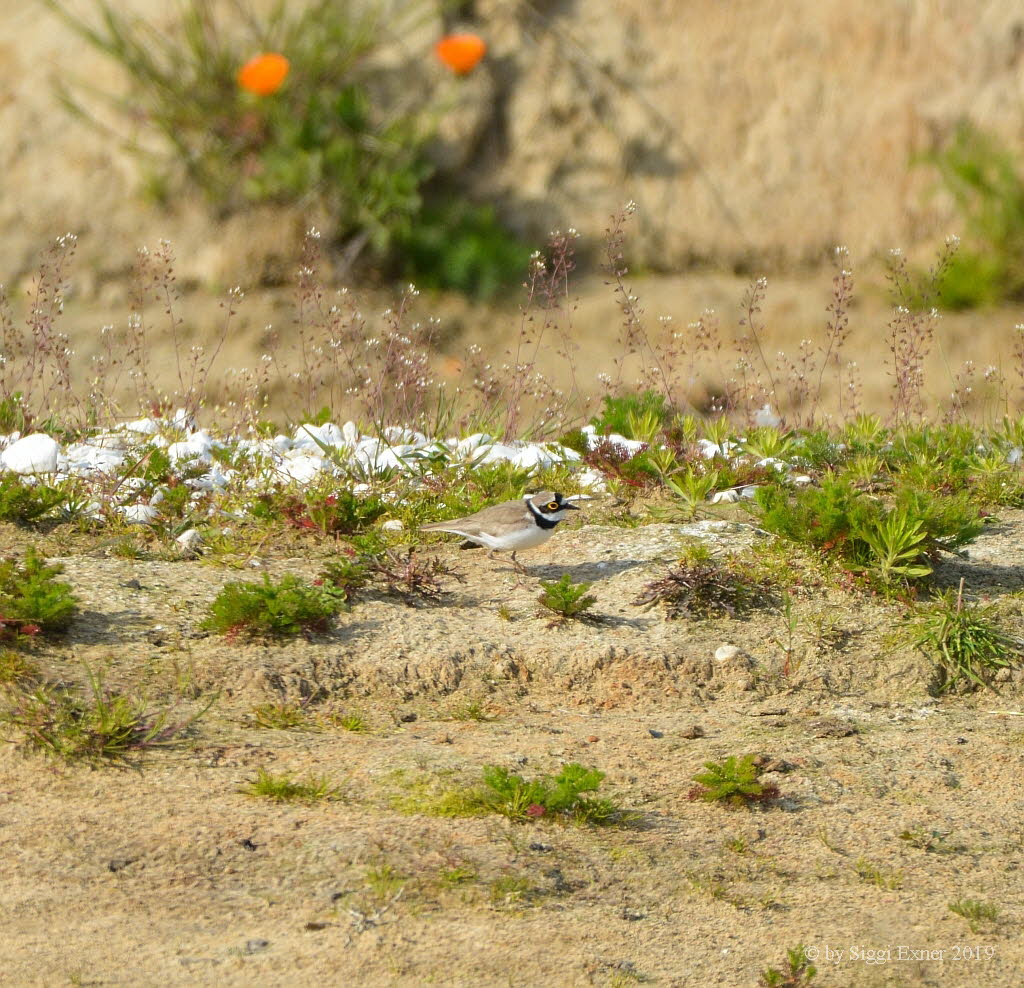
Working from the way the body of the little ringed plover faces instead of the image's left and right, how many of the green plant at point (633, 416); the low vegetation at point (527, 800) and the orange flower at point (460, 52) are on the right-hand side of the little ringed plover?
1

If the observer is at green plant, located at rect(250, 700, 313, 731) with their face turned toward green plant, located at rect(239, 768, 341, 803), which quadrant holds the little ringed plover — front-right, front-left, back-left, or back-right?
back-left

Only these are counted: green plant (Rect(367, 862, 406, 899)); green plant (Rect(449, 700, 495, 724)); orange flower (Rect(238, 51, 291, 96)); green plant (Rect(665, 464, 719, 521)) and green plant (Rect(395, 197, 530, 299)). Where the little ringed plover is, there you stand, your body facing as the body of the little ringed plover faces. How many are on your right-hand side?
2

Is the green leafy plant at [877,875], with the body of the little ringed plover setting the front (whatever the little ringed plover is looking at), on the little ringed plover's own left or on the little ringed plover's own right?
on the little ringed plover's own right

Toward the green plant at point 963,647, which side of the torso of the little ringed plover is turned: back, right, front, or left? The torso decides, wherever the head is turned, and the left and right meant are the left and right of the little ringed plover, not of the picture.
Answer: front

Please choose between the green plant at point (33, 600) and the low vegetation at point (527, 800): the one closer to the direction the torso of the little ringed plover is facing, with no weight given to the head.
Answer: the low vegetation

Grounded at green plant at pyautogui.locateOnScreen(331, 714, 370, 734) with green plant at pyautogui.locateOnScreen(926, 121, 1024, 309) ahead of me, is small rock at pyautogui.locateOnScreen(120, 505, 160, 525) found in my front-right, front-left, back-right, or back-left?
front-left

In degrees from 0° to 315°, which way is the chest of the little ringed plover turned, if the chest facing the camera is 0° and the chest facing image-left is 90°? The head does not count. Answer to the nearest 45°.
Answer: approximately 270°

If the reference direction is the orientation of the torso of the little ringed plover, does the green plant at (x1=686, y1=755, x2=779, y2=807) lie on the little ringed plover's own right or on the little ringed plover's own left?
on the little ringed plover's own right

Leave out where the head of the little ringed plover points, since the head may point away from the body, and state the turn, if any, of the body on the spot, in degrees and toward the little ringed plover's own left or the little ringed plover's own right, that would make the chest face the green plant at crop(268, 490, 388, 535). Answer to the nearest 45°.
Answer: approximately 135° to the little ringed plover's own left

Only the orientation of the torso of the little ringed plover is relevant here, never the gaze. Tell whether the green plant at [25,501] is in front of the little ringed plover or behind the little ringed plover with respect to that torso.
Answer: behind

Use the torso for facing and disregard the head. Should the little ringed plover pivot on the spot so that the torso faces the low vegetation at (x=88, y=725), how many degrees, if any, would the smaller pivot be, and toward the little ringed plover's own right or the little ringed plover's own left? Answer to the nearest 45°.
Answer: approximately 135° to the little ringed plover's own right

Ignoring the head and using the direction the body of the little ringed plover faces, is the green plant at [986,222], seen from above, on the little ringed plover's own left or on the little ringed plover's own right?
on the little ringed plover's own left

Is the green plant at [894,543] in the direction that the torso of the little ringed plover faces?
yes

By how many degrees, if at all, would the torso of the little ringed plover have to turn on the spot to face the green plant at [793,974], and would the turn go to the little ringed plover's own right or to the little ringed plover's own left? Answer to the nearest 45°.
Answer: approximately 90° to the little ringed plover's own right

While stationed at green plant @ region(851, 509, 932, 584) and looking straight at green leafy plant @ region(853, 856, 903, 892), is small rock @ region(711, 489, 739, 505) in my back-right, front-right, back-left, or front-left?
back-right

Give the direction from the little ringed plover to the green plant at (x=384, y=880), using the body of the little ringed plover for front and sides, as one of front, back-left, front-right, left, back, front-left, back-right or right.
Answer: right
